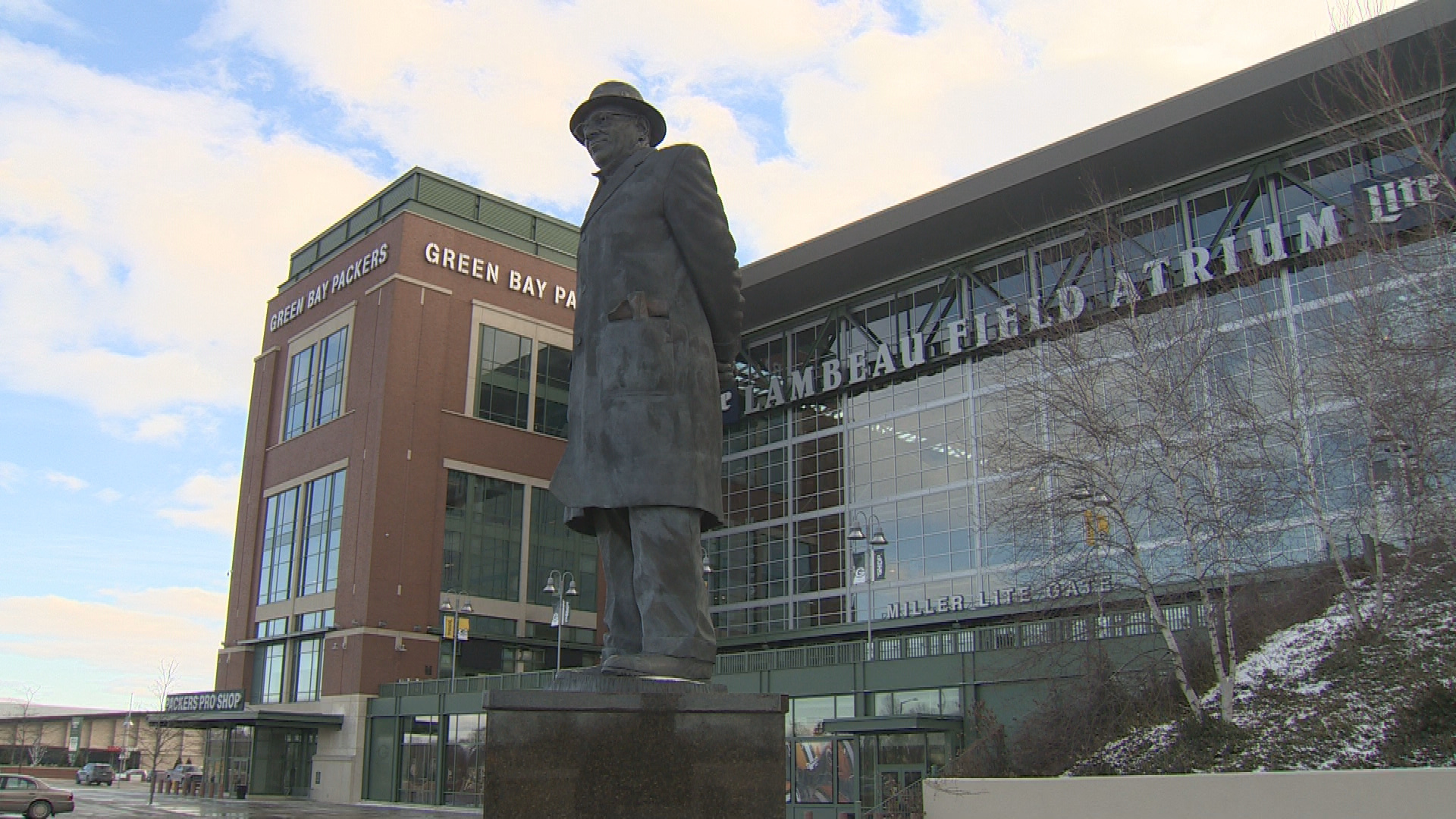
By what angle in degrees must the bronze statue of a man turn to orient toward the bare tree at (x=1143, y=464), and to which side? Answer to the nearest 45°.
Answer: approximately 180°

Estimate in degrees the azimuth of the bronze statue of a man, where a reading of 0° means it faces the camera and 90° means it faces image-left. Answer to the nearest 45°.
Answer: approximately 45°

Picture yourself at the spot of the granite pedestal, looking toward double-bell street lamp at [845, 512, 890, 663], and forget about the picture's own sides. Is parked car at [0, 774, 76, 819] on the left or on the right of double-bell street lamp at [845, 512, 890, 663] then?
left

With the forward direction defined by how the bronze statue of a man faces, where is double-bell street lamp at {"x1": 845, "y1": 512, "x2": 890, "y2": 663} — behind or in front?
behind

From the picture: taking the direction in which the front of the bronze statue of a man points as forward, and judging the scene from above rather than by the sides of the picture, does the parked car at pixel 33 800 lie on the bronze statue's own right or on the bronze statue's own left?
on the bronze statue's own right

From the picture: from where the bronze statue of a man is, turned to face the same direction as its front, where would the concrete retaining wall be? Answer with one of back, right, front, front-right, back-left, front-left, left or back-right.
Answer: back

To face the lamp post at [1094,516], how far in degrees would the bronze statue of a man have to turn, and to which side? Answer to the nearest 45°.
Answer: approximately 180°

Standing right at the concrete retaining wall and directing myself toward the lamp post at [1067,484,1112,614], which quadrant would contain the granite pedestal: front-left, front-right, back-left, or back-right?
back-left
